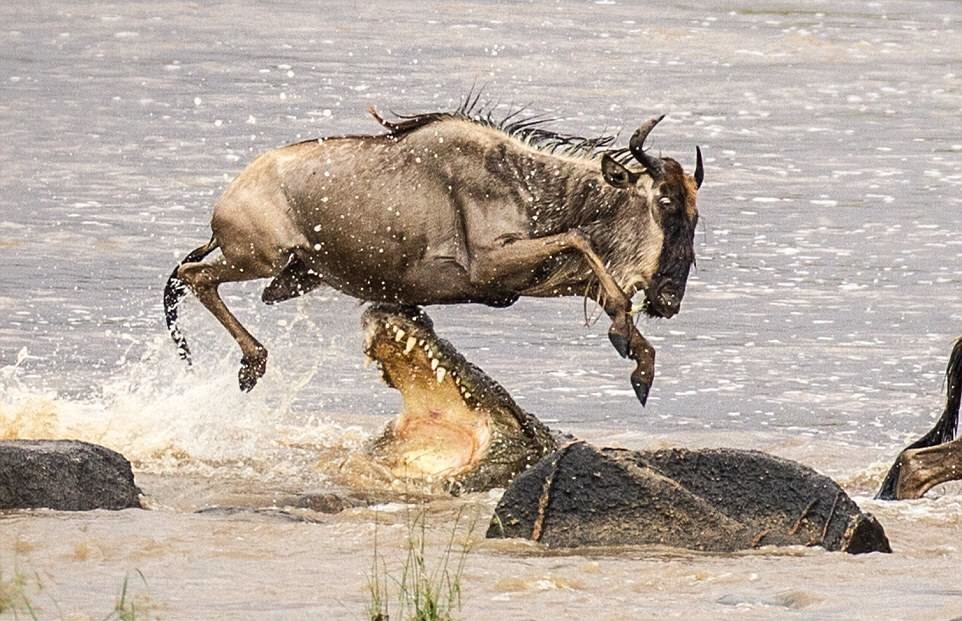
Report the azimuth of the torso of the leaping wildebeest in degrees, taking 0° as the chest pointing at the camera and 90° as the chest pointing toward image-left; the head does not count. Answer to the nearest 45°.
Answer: approximately 270°

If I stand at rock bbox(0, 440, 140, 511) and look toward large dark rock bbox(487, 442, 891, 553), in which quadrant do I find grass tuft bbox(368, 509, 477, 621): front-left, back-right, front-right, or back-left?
front-right

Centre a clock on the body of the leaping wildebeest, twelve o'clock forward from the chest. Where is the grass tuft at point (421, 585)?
The grass tuft is roughly at 3 o'clock from the leaping wildebeest.

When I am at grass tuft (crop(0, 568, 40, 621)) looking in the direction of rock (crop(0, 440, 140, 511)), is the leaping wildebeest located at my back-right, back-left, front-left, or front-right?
front-right

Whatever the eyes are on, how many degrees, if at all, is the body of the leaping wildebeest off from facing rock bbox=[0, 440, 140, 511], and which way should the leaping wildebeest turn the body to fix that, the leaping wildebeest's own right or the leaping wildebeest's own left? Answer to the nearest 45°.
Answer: approximately 135° to the leaping wildebeest's own right

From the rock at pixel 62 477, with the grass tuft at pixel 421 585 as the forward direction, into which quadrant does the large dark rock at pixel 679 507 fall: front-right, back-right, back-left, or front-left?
front-left

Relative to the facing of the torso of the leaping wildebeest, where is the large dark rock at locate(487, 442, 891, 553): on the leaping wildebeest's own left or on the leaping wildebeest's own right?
on the leaping wildebeest's own right
